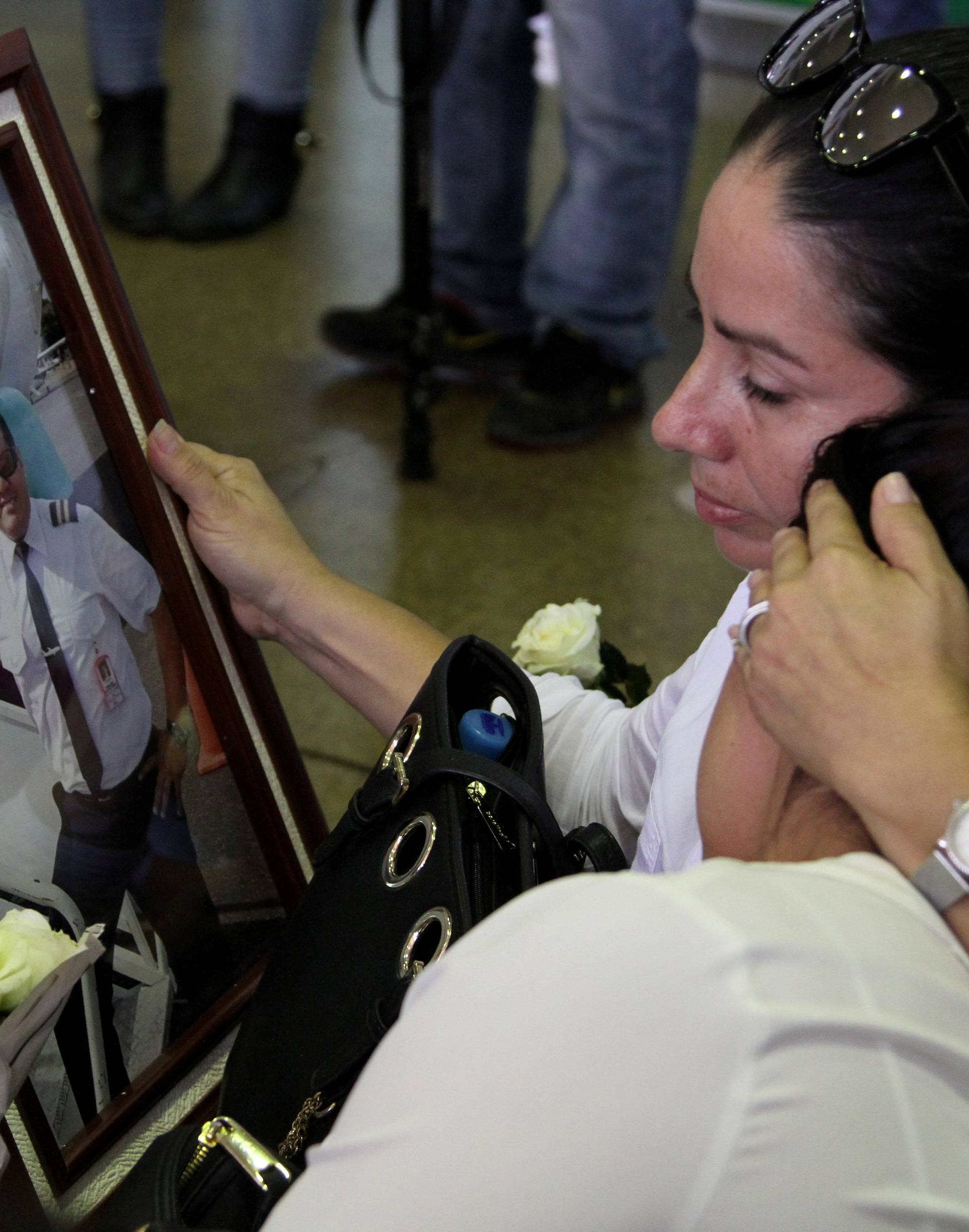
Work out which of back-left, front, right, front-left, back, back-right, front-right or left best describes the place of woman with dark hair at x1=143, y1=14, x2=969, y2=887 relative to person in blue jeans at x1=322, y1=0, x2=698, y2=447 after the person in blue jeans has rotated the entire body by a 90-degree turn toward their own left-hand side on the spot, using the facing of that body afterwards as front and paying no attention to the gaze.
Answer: front-right

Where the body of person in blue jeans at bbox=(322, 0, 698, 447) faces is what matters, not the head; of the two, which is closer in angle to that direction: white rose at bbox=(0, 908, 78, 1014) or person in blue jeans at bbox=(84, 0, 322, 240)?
the white rose

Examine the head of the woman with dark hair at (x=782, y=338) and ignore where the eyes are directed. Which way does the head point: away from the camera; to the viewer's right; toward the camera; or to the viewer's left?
to the viewer's left

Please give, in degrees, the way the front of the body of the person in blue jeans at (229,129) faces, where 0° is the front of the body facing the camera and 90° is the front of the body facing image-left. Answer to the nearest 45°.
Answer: approximately 45°

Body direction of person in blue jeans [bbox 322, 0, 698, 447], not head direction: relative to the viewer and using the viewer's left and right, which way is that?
facing the viewer and to the left of the viewer

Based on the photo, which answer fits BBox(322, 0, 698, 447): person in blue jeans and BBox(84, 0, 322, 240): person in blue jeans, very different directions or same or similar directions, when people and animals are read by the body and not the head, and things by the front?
same or similar directions

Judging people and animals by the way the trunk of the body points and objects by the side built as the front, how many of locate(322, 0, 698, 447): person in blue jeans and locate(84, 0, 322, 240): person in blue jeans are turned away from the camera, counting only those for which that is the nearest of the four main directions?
0

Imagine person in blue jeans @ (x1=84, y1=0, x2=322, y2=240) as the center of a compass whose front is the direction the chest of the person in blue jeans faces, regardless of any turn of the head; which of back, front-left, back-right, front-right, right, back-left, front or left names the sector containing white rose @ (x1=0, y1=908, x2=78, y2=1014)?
front-left

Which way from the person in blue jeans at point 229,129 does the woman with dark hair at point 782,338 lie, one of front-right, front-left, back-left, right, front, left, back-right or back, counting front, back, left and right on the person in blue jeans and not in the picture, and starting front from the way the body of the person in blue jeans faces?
front-left

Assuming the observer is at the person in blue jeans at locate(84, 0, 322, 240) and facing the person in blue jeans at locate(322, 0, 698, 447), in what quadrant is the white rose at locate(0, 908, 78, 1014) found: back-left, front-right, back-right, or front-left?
front-right

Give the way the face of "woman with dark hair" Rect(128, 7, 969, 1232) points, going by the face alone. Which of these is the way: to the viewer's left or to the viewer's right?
to the viewer's left

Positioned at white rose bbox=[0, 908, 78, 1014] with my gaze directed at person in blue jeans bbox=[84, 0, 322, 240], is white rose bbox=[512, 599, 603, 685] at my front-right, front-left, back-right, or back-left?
front-right

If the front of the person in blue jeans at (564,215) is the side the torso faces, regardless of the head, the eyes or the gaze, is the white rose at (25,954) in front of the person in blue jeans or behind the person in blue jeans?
in front

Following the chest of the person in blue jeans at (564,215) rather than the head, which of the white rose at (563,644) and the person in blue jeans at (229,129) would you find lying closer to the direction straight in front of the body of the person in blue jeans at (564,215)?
the white rose
